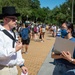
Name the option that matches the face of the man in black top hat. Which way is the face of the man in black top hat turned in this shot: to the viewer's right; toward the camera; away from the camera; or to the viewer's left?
to the viewer's right

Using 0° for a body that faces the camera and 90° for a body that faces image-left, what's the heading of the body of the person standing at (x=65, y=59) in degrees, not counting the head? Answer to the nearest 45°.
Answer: approximately 45°

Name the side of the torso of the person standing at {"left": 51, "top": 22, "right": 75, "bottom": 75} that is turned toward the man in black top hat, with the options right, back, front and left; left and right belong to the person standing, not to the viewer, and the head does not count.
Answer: front
